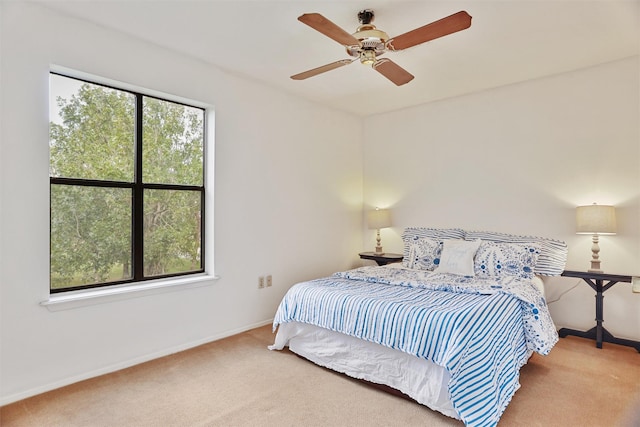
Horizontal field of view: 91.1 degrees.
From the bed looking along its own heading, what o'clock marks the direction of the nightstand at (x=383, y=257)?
The nightstand is roughly at 4 o'clock from the bed.

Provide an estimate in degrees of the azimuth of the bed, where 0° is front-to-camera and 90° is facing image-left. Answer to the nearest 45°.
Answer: approximately 45°

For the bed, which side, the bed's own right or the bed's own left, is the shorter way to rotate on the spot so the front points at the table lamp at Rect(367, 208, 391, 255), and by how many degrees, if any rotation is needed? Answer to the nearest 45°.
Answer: approximately 135° to the bed's own right

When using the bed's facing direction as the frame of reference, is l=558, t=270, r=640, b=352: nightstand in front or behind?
behind
